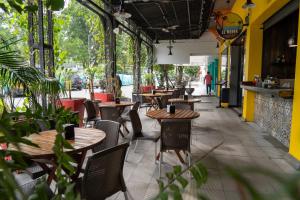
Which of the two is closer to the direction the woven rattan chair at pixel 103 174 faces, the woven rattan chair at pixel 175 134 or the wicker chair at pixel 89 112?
the wicker chair

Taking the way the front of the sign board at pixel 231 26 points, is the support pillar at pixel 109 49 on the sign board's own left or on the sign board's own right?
on the sign board's own right

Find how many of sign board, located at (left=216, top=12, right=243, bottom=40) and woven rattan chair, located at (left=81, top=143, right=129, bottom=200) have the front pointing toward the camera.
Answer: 1

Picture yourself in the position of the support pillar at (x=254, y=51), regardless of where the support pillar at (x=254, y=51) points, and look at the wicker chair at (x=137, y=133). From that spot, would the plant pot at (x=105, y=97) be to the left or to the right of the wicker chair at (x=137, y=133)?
right

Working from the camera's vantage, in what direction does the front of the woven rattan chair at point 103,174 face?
facing away from the viewer and to the left of the viewer

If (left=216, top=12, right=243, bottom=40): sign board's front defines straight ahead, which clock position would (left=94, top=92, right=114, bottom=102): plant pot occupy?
The plant pot is roughly at 3 o'clock from the sign board.

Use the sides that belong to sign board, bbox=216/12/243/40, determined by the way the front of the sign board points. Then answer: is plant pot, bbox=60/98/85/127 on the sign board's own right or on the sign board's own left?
on the sign board's own right

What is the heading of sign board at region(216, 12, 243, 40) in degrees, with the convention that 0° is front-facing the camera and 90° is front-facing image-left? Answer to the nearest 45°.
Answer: approximately 0°
